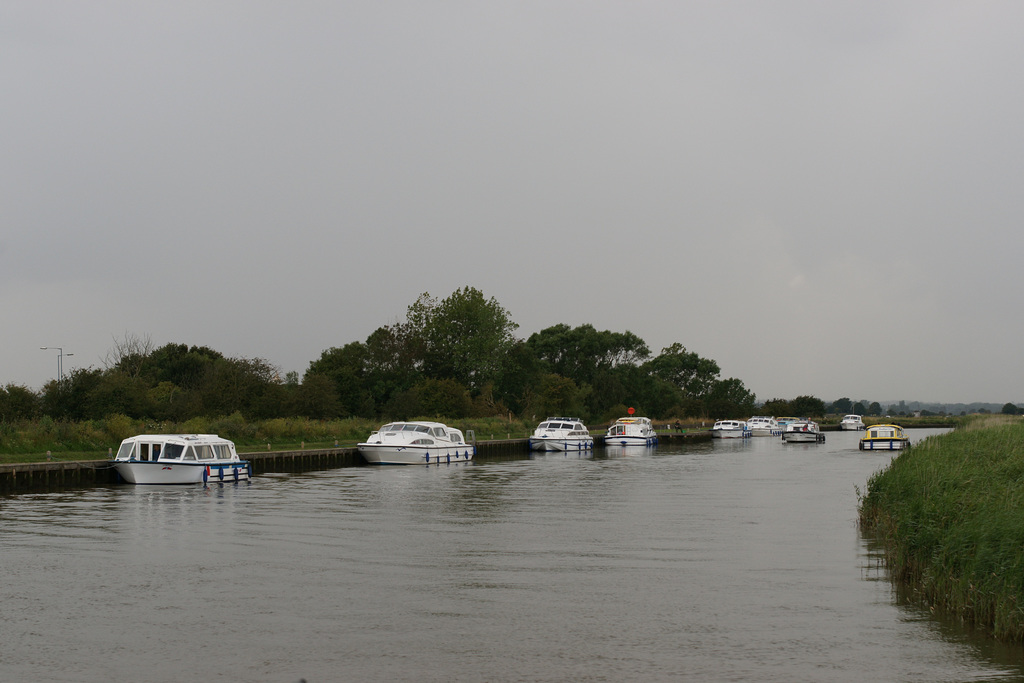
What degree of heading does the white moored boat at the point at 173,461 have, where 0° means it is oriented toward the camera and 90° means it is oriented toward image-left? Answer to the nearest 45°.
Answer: approximately 45°
